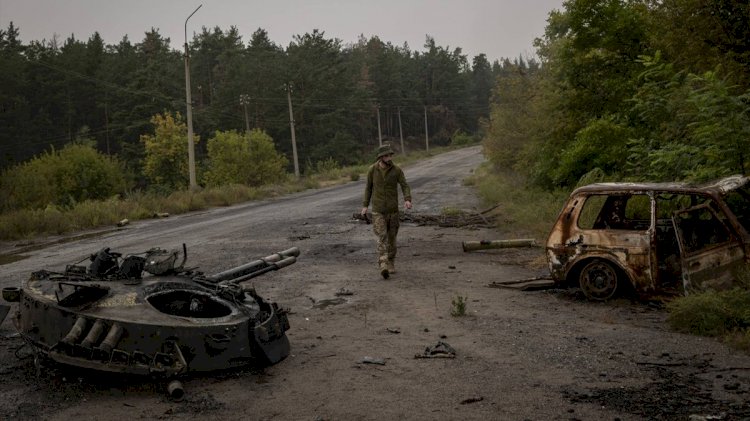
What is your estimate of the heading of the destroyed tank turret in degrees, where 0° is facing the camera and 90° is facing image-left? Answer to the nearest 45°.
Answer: approximately 225°

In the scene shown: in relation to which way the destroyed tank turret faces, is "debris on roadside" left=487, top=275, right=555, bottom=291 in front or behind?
in front

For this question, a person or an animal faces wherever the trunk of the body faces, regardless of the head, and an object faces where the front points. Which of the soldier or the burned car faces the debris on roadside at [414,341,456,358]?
the soldier

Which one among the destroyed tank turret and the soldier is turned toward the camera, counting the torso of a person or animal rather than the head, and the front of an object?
the soldier

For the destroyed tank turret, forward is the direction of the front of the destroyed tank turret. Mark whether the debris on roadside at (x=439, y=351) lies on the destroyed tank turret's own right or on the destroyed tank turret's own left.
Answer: on the destroyed tank turret's own right

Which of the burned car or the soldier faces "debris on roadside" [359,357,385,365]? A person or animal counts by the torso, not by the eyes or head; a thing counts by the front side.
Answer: the soldier

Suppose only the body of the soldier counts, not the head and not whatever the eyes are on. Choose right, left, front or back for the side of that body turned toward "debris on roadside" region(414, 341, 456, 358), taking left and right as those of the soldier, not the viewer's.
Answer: front

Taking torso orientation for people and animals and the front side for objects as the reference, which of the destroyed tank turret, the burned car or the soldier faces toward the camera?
the soldier

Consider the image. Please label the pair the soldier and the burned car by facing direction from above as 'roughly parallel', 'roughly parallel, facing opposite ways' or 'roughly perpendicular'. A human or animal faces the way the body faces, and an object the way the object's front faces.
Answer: roughly perpendicular

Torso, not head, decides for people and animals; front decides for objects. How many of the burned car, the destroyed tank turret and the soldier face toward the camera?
1

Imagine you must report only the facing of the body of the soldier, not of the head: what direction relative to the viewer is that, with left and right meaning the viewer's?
facing the viewer

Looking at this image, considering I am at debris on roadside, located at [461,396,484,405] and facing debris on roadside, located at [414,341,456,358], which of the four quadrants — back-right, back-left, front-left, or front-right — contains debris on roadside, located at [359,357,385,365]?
front-left

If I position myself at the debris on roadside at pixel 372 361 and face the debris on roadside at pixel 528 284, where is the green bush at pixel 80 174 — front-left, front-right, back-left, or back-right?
front-left

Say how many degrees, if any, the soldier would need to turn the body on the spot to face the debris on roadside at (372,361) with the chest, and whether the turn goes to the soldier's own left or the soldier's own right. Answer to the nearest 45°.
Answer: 0° — they already face it
